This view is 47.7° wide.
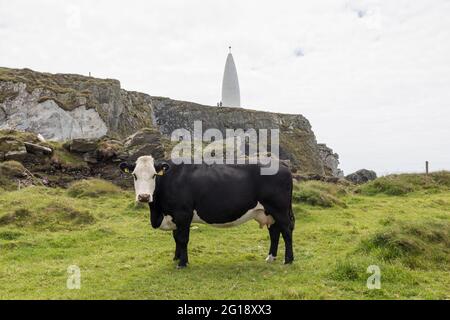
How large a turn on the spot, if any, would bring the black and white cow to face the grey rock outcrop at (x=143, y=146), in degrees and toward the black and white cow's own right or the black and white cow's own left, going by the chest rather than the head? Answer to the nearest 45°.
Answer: approximately 90° to the black and white cow's own right

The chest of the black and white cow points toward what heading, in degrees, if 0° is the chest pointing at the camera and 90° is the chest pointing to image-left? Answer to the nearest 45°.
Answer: approximately 90°

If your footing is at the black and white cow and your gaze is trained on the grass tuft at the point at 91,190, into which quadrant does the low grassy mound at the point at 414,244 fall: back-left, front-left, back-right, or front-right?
back-right

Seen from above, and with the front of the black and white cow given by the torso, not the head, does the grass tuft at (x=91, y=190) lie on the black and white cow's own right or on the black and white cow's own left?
on the black and white cow's own right

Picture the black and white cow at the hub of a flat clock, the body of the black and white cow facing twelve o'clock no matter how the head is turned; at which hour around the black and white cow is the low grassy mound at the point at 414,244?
The low grassy mound is roughly at 6 o'clock from the black and white cow.

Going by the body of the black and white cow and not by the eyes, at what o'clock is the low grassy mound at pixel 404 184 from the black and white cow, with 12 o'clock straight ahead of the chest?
The low grassy mound is roughly at 4 o'clock from the black and white cow.
